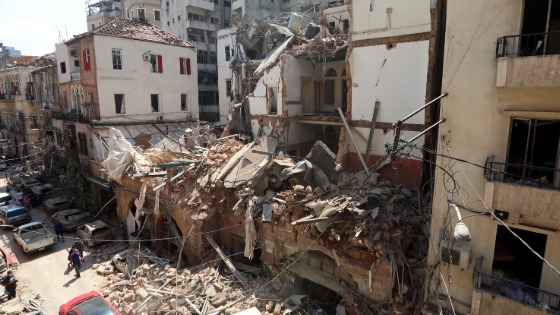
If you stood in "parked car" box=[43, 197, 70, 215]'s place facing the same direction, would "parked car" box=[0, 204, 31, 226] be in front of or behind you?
in front

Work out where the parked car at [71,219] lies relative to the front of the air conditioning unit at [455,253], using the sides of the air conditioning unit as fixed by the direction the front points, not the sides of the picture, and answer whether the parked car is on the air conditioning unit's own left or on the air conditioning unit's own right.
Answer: on the air conditioning unit's own right

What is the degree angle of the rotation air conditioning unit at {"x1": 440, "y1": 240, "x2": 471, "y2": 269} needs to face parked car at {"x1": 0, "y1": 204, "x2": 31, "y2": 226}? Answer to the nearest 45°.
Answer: approximately 45° to its right

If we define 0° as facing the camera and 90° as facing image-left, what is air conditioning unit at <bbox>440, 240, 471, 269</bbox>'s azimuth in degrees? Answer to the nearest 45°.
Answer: approximately 45°

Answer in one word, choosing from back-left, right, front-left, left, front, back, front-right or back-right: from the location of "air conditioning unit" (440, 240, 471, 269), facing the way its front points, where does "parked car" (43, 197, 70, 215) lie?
front-right

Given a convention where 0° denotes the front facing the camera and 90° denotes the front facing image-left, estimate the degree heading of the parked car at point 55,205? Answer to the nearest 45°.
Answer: approximately 45°

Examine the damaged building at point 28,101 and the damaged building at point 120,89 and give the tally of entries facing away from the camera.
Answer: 0

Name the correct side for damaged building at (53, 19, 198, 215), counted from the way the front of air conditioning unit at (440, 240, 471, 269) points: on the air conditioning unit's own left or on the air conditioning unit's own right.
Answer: on the air conditioning unit's own right

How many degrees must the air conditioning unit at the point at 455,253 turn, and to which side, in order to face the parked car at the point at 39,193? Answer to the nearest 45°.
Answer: approximately 45° to its right
